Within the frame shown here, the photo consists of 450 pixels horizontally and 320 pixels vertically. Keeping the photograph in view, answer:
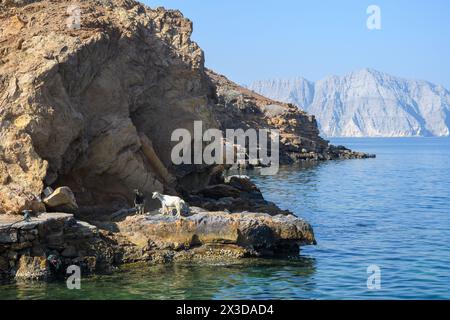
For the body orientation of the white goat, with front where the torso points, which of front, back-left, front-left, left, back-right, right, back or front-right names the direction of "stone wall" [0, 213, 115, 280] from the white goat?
front-left

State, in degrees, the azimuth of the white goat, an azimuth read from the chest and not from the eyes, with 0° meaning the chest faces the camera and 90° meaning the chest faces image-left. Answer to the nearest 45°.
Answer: approximately 90°

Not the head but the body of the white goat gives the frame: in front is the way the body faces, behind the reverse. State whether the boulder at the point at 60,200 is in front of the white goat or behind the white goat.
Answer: in front

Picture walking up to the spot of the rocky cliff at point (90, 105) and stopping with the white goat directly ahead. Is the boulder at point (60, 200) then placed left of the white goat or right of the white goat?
right

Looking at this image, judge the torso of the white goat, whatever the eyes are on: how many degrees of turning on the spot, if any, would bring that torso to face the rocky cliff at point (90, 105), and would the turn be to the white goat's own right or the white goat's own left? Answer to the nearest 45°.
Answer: approximately 45° to the white goat's own right
